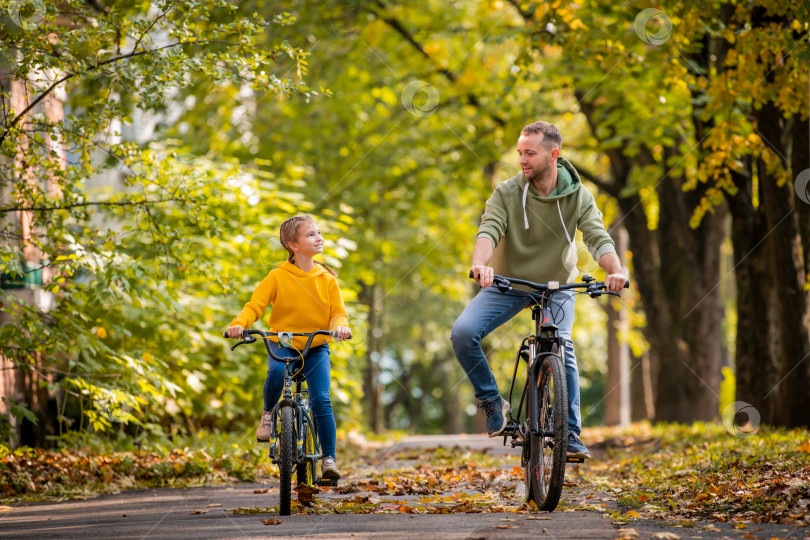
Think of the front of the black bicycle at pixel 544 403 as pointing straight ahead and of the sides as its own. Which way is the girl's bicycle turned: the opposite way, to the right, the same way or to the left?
the same way

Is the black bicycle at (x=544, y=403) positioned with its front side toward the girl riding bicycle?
no

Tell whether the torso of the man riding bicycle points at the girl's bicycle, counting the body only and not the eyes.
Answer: no

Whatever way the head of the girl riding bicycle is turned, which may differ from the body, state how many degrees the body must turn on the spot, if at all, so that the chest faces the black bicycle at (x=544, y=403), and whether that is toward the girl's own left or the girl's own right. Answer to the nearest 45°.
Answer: approximately 45° to the girl's own left

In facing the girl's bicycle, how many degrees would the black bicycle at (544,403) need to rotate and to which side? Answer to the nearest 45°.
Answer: approximately 90° to its right

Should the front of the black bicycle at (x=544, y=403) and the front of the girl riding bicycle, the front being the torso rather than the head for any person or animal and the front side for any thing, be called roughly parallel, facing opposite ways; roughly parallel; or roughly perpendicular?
roughly parallel

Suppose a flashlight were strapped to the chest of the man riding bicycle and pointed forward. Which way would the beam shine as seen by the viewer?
toward the camera

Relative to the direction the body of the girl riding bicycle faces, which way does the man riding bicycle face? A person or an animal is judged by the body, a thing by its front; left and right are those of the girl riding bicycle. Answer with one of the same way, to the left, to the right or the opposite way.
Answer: the same way

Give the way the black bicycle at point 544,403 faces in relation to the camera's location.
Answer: facing the viewer

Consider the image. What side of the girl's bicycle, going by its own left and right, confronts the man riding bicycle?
left

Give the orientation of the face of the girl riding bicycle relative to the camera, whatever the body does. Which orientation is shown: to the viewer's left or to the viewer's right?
to the viewer's right

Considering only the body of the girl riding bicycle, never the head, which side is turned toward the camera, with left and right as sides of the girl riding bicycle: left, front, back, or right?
front

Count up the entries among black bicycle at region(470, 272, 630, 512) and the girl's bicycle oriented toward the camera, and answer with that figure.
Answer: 2
